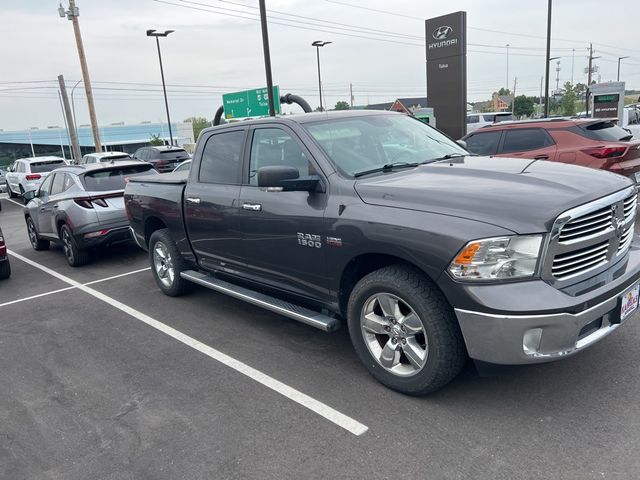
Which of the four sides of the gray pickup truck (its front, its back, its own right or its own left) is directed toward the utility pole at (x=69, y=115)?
back

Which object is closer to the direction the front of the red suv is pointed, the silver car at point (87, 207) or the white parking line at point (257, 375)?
the silver car

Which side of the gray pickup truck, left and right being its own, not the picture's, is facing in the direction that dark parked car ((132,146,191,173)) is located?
back

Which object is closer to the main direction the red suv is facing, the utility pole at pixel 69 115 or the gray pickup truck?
the utility pole

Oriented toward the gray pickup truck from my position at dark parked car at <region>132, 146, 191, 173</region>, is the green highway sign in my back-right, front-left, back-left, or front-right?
back-left

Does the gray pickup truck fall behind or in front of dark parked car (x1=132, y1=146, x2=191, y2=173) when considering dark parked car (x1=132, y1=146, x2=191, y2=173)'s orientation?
behind

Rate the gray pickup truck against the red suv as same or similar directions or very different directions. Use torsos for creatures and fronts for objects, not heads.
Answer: very different directions

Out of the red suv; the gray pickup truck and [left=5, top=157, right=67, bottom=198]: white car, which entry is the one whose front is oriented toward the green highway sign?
the red suv

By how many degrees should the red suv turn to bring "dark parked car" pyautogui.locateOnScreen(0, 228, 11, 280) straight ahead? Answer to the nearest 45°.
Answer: approximately 90° to its left
